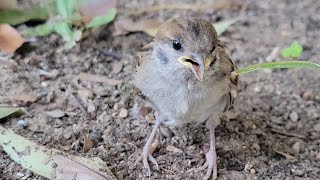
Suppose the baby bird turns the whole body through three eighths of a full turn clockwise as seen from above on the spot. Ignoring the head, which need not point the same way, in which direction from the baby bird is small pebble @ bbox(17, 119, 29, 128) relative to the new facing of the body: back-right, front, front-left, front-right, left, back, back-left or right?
front-left

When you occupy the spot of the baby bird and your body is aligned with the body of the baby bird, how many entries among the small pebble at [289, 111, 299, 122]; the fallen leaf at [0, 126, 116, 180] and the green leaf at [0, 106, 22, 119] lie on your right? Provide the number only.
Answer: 2

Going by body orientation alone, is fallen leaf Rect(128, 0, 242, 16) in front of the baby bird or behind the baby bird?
behind

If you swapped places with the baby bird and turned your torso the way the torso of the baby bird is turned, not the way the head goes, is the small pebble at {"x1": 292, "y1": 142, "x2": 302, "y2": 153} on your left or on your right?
on your left

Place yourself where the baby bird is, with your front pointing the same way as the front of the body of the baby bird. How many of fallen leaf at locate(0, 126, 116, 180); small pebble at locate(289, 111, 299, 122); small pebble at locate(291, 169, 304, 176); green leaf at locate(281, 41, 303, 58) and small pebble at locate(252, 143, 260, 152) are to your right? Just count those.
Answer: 1

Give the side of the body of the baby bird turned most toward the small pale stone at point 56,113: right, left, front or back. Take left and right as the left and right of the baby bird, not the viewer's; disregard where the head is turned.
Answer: right

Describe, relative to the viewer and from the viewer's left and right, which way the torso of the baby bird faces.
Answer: facing the viewer

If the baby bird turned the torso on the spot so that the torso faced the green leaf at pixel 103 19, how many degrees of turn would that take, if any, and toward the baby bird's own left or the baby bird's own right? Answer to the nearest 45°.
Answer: approximately 135° to the baby bird's own right

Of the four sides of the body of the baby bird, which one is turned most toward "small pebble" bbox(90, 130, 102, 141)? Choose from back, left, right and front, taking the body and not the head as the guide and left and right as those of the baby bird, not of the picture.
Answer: right

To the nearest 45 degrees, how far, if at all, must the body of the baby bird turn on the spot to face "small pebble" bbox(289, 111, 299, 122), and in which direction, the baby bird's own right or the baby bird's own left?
approximately 135° to the baby bird's own left
